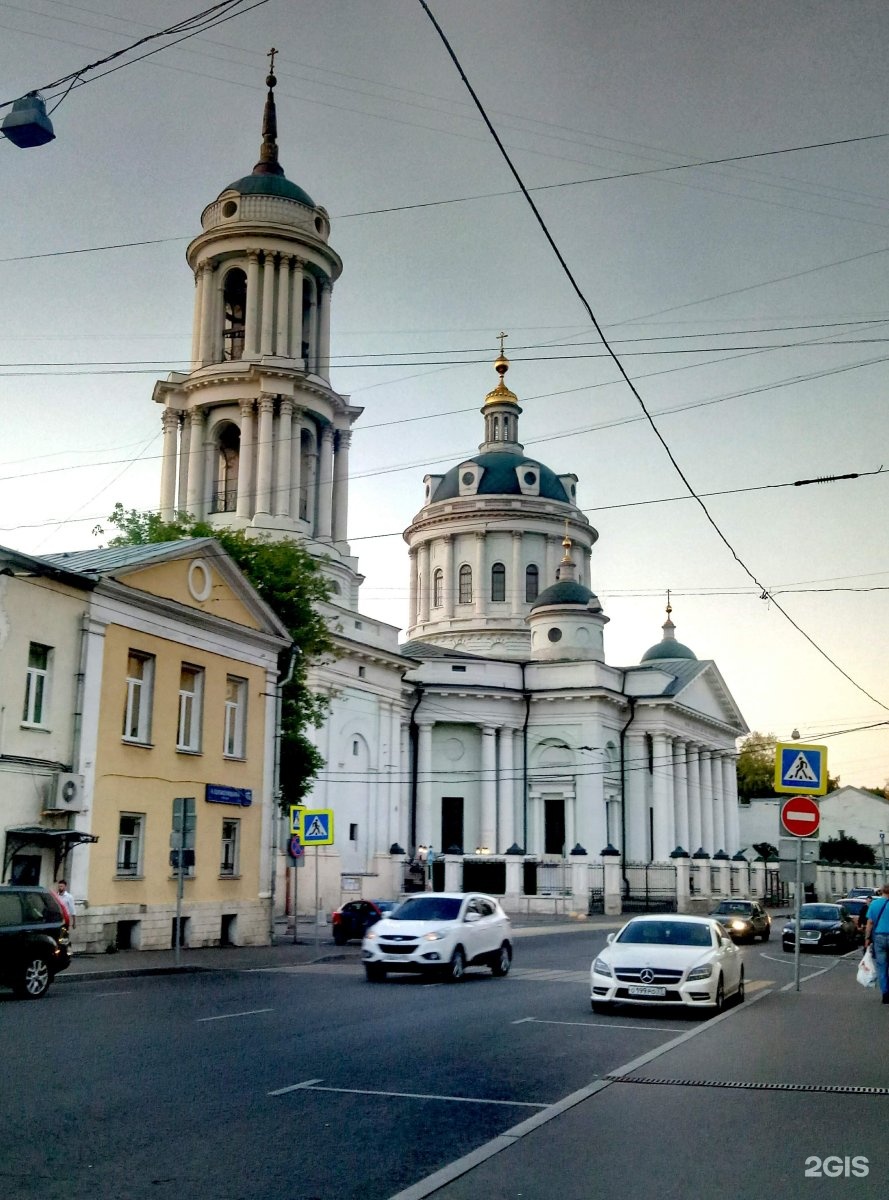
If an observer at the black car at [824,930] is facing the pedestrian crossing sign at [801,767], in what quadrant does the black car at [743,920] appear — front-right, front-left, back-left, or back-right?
back-right

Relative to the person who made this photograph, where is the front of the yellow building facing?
facing the viewer and to the right of the viewer

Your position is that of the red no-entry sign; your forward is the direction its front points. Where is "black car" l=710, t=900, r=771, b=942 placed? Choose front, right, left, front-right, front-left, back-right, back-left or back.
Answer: back

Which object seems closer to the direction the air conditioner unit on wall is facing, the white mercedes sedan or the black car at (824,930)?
the white mercedes sedan

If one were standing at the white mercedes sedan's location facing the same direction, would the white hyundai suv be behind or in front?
behind

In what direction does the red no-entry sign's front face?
toward the camera

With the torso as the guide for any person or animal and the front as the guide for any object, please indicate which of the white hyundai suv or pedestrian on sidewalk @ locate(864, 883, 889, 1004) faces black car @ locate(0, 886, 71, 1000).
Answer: the white hyundai suv

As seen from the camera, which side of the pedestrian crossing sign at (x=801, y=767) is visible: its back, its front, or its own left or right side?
front

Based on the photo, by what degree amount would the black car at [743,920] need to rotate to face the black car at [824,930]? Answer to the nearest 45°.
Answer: approximately 90° to its left
